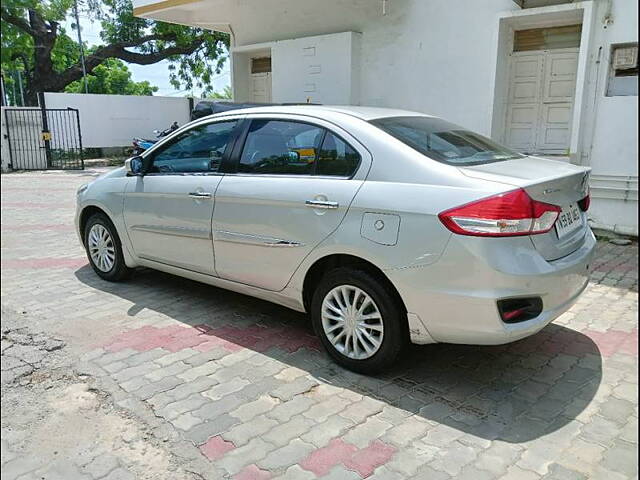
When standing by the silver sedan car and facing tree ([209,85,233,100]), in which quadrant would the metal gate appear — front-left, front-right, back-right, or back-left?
front-left

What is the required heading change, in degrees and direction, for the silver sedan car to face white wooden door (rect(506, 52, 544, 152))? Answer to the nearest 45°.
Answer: approximately 90° to its right

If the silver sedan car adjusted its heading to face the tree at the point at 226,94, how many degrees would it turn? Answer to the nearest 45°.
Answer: approximately 45° to its right

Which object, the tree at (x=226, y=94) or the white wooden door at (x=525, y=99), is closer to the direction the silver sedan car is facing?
the tree

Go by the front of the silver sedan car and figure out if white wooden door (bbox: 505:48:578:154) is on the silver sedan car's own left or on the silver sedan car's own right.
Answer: on the silver sedan car's own right

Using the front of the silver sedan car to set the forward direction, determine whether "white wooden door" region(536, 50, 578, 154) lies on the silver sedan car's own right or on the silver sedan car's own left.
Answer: on the silver sedan car's own right

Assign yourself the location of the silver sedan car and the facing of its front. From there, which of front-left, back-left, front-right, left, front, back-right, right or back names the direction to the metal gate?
front

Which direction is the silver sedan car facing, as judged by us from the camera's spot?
facing away from the viewer and to the left of the viewer

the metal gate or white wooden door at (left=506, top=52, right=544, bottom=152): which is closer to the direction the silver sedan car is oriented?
the metal gate
